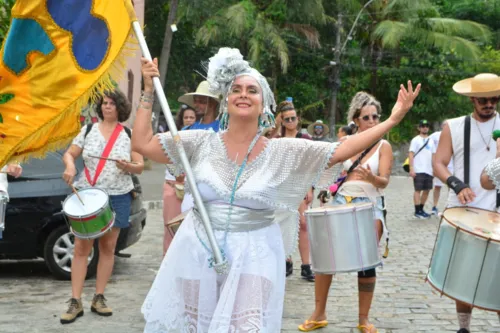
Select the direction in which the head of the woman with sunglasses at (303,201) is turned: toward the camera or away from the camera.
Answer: toward the camera

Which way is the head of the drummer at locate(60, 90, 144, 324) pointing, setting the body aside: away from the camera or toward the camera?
toward the camera

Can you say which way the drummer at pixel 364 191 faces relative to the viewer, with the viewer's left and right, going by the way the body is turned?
facing the viewer and to the left of the viewer

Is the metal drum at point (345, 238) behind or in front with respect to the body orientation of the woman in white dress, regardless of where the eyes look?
behind

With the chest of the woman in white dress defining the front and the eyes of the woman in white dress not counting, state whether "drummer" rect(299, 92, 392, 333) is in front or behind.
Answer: behind

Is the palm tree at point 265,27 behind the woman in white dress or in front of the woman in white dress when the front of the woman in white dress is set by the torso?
behind

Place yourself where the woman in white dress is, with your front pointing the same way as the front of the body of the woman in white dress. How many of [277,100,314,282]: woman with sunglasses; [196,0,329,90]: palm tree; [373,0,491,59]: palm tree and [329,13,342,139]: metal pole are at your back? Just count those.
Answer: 4

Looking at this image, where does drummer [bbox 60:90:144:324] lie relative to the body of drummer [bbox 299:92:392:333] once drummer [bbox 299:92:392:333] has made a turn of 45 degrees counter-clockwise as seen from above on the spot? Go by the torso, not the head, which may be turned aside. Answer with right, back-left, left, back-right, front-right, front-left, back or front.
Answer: right

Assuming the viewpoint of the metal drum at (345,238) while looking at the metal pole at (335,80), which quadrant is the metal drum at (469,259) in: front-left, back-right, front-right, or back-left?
back-right

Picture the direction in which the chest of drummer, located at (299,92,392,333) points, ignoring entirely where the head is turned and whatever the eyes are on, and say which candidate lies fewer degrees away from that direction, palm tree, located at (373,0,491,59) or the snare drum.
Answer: the snare drum

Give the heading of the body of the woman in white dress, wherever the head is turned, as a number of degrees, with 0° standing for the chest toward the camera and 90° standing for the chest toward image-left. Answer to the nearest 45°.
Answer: approximately 0°

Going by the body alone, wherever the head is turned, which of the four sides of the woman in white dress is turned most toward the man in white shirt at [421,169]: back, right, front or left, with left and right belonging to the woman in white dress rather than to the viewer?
back

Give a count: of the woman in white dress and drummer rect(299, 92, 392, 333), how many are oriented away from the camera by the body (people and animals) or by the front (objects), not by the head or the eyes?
0

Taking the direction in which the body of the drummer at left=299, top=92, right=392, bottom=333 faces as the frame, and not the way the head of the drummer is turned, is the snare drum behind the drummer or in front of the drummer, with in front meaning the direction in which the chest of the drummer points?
in front
